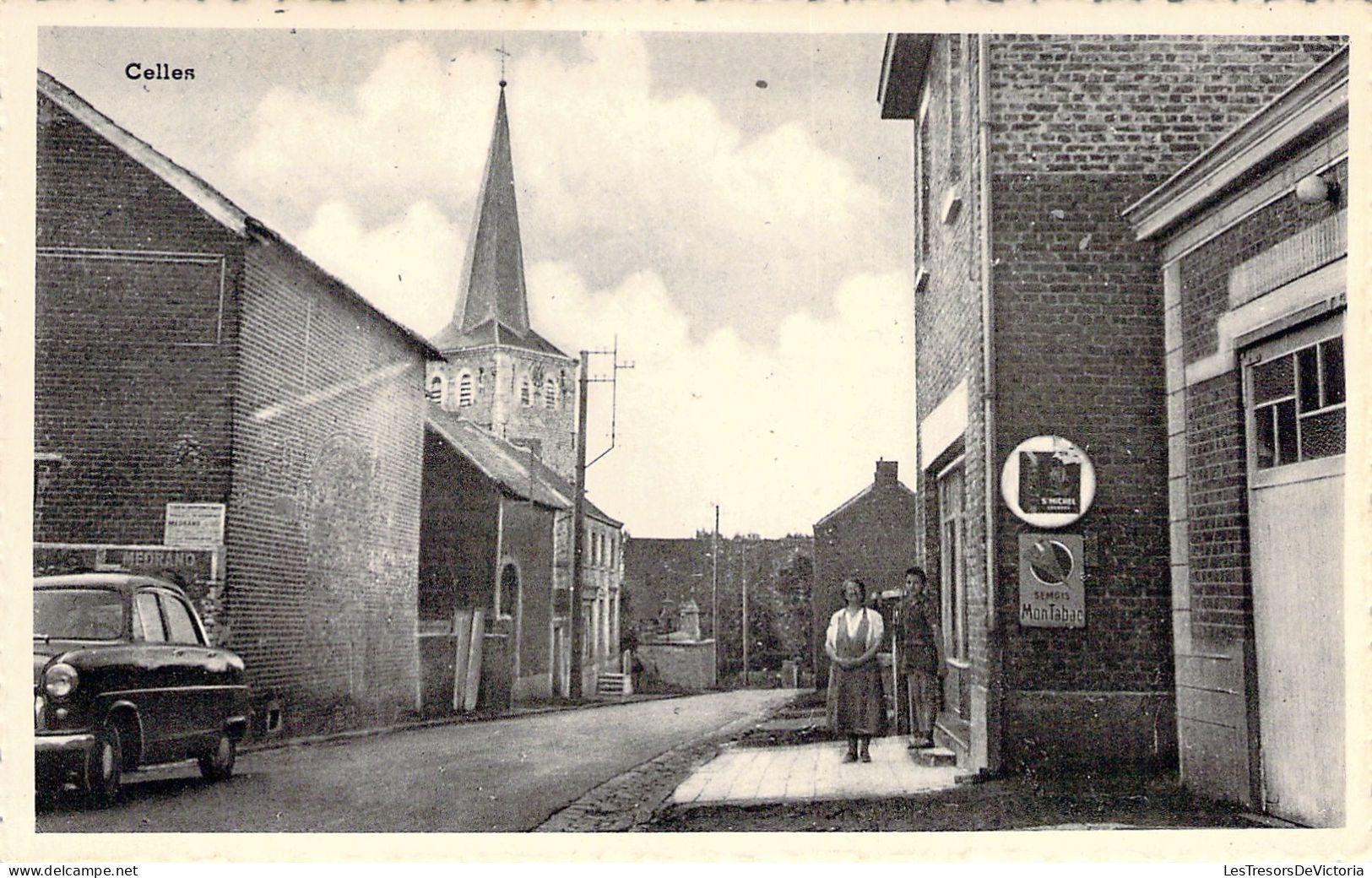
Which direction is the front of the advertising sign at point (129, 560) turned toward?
toward the camera

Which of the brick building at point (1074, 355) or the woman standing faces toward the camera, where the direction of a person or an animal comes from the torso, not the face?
the woman standing

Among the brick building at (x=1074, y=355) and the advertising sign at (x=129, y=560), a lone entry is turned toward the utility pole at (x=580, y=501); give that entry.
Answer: the brick building

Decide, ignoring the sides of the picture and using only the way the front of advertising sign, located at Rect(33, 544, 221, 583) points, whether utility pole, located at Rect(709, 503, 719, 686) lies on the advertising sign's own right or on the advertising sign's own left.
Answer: on the advertising sign's own left

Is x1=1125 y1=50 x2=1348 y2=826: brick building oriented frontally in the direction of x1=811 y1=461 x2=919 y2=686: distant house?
no

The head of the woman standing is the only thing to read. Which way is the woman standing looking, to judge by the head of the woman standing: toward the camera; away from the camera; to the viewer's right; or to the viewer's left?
toward the camera

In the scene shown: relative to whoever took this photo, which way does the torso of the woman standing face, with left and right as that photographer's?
facing the viewer

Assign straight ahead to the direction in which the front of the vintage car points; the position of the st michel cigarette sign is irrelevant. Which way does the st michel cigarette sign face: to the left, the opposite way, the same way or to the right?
the same way

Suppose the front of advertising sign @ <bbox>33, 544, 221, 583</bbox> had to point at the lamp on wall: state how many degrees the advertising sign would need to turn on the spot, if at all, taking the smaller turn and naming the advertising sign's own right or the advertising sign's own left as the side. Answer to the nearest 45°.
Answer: approximately 45° to the advertising sign's own left

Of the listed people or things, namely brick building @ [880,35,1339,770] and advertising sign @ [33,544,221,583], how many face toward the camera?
1
